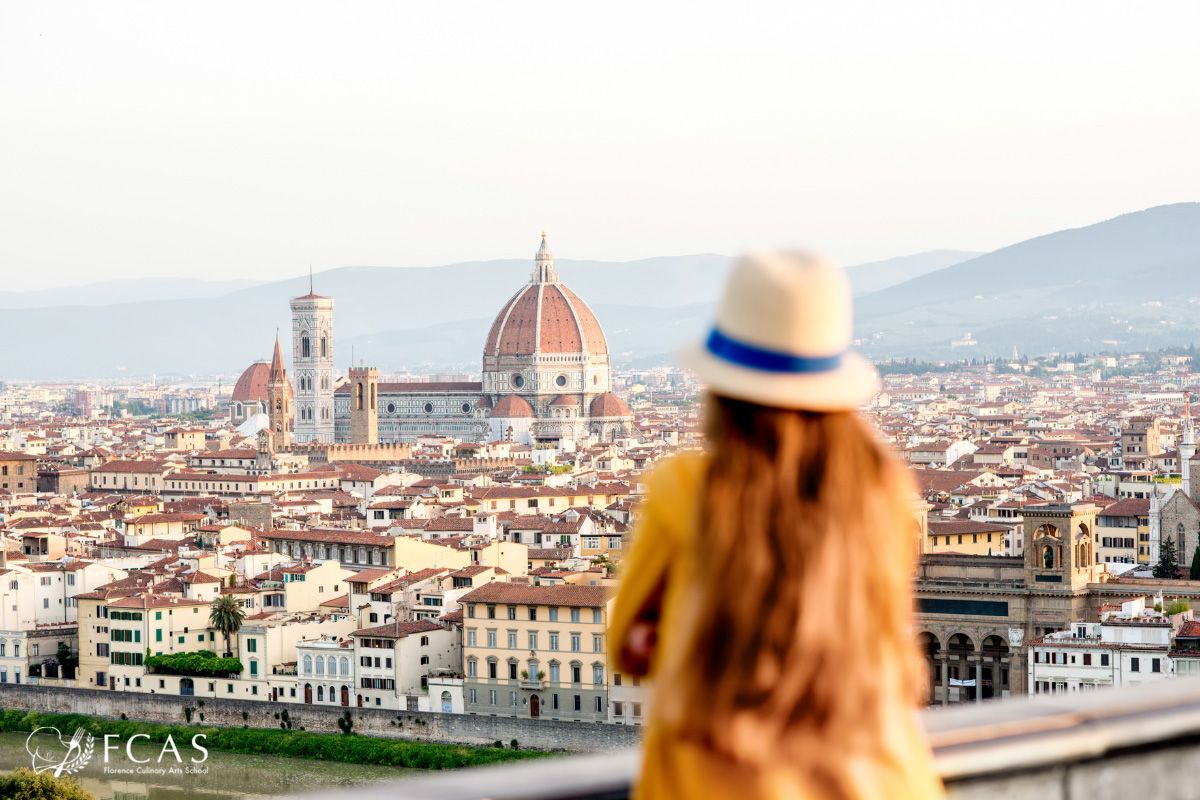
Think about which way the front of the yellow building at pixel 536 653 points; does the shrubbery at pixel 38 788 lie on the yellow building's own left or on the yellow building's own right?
on the yellow building's own right

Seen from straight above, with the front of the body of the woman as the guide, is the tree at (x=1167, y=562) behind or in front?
in front

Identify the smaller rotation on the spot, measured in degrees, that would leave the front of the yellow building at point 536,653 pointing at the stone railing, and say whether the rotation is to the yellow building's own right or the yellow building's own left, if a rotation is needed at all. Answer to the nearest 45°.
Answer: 0° — it already faces it

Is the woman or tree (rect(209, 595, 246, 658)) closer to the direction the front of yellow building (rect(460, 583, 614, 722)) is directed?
the woman

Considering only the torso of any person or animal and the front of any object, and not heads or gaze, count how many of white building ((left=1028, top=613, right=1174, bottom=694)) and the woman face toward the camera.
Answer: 1

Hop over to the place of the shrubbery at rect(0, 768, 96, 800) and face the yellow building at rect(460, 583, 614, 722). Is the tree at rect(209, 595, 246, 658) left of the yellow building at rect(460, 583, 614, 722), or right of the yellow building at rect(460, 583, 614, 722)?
left

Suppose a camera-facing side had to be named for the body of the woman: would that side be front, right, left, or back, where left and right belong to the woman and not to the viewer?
back

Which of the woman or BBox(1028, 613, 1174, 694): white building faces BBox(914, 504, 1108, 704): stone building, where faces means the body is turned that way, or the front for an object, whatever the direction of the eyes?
the woman

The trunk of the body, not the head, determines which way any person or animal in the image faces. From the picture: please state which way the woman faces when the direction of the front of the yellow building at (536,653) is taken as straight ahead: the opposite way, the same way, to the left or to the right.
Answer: the opposite way

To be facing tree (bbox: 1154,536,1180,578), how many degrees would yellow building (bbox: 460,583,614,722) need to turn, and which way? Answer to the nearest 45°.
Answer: approximately 90° to its left

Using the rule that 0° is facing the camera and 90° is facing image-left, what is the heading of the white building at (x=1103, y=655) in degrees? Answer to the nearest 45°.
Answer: approximately 0°

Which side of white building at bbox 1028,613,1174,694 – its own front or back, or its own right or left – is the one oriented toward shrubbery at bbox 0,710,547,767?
right

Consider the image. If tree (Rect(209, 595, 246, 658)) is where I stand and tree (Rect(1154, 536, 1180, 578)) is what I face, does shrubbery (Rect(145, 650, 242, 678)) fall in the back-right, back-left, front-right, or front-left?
back-right

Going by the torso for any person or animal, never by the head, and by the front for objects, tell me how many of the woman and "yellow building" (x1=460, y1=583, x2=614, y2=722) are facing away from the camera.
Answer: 1
